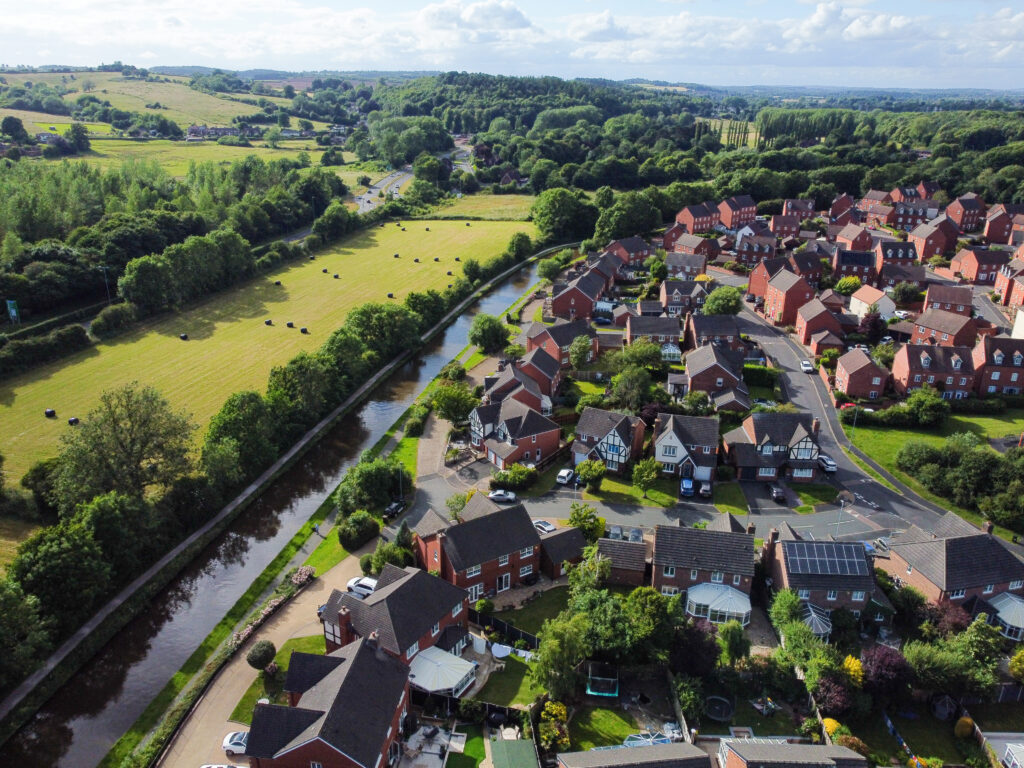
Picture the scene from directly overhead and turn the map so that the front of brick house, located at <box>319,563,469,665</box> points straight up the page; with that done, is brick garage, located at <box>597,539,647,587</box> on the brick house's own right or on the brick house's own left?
on the brick house's own right

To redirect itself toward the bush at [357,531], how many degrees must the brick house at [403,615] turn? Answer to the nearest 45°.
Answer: approximately 45° to its right

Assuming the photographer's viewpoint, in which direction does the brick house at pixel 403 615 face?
facing away from the viewer and to the left of the viewer

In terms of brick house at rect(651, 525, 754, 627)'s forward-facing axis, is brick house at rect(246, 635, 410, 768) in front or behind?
behind

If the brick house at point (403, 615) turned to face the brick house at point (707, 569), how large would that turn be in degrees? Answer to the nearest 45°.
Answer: approximately 135° to its right

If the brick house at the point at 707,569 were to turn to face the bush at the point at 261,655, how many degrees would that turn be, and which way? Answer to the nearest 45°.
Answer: approximately 135° to its left

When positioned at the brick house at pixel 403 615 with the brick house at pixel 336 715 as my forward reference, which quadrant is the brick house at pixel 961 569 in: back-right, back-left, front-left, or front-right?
back-left

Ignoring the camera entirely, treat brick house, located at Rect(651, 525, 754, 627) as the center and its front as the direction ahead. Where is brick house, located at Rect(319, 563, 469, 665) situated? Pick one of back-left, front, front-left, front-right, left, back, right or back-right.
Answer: back-left

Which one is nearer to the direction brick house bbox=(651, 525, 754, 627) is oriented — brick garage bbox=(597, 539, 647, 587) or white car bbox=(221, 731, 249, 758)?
the brick garage

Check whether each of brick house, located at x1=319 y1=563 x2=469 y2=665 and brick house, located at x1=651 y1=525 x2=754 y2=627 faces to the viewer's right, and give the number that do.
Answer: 0

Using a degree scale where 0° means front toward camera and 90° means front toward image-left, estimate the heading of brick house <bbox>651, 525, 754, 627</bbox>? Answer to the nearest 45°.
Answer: approximately 180°

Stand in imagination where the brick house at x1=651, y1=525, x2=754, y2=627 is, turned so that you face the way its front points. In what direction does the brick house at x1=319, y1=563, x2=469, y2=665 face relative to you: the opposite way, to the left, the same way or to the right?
to the left

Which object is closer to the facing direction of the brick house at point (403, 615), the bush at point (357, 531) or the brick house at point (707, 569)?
the bush

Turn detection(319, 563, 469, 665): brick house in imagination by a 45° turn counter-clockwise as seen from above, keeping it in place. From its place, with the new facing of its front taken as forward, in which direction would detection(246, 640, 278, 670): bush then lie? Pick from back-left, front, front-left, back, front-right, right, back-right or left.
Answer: front

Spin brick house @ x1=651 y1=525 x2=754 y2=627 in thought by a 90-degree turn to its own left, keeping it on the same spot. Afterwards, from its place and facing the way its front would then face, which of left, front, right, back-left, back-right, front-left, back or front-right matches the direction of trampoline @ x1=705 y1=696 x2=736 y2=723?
left

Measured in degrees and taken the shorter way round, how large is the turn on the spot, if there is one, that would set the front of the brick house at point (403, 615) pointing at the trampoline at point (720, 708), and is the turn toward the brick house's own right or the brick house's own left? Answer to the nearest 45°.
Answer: approximately 180°
